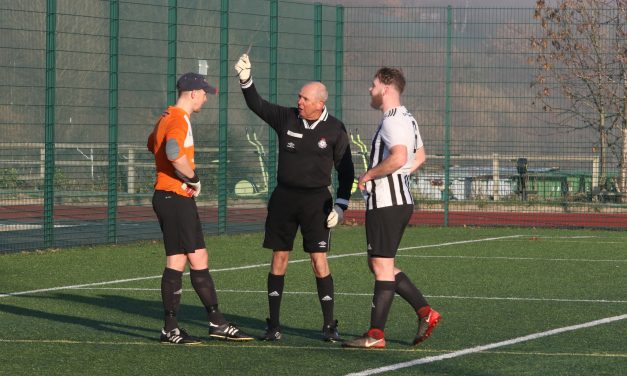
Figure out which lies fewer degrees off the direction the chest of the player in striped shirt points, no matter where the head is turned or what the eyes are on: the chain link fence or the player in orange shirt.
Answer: the player in orange shirt

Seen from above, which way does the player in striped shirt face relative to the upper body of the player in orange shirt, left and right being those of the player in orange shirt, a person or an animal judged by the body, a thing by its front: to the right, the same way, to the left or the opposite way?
the opposite way

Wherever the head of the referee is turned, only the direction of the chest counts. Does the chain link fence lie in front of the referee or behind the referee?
behind

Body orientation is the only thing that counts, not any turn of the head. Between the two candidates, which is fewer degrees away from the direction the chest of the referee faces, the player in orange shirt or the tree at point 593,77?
the player in orange shirt

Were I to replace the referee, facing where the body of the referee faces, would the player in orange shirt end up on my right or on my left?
on my right

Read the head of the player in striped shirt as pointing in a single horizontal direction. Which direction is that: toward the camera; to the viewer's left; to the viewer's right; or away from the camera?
to the viewer's left

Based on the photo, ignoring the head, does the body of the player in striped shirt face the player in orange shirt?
yes

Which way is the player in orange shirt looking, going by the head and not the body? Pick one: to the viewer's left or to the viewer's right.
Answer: to the viewer's right

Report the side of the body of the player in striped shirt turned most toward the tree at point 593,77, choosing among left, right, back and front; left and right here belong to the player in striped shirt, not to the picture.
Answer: right

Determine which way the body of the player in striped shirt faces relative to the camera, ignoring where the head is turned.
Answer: to the viewer's left

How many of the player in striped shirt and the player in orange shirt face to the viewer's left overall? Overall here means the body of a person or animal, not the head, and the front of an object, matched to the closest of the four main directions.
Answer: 1
